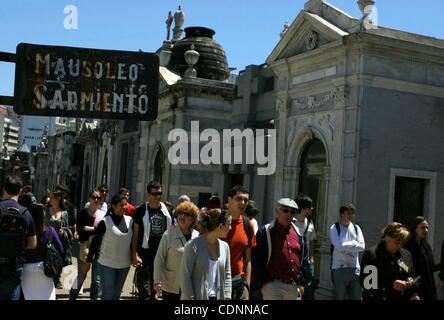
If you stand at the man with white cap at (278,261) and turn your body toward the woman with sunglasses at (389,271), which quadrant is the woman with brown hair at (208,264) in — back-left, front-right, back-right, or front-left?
back-right

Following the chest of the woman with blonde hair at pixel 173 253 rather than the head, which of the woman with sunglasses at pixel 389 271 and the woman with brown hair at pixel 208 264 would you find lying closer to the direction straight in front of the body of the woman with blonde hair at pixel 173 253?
the woman with brown hair

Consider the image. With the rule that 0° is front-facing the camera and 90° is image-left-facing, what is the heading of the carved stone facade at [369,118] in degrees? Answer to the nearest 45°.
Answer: approximately 45°

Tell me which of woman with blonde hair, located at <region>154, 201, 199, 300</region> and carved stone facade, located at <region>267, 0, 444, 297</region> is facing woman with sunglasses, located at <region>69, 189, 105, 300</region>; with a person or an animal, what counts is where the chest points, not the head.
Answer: the carved stone facade

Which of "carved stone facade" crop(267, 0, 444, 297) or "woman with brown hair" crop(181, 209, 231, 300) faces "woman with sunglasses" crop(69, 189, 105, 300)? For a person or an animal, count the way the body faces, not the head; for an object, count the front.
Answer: the carved stone facade

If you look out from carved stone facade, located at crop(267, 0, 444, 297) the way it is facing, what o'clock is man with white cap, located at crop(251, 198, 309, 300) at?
The man with white cap is roughly at 11 o'clock from the carved stone facade.

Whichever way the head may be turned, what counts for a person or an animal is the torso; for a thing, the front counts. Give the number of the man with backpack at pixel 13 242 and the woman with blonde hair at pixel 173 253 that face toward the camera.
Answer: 1
